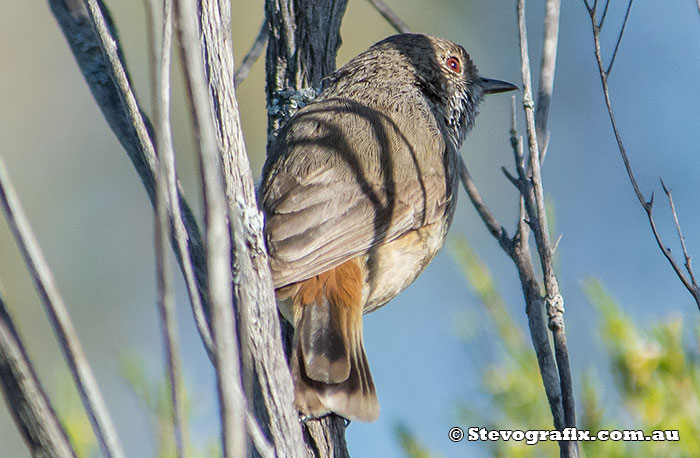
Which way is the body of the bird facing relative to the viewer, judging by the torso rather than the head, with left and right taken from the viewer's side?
facing away from the viewer and to the right of the viewer
